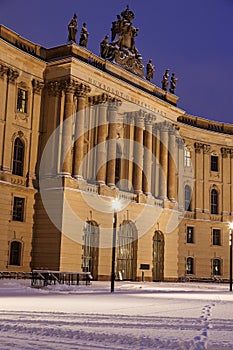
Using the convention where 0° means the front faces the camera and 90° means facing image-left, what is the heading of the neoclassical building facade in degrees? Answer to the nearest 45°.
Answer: approximately 315°
